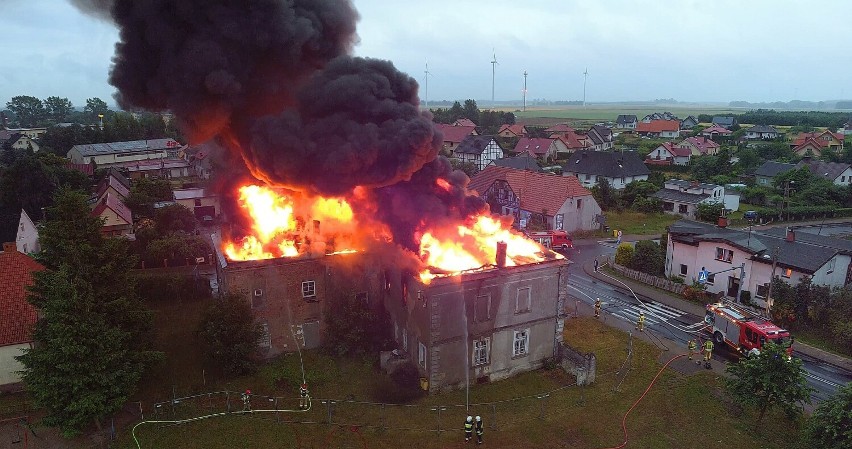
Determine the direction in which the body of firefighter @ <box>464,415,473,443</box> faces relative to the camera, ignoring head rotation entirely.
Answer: away from the camera

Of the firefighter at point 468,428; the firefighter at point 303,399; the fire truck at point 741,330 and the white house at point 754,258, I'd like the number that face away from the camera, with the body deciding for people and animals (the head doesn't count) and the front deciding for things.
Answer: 2

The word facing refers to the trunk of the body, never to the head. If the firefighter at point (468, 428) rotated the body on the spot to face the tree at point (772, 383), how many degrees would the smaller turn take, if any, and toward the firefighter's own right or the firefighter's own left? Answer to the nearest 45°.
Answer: approximately 90° to the firefighter's own right

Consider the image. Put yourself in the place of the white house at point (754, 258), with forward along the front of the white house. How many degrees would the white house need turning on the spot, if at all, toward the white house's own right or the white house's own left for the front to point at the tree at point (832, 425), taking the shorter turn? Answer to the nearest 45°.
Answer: approximately 45° to the white house's own left

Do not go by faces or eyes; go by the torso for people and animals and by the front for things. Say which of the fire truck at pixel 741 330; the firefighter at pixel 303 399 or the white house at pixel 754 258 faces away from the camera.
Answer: the firefighter

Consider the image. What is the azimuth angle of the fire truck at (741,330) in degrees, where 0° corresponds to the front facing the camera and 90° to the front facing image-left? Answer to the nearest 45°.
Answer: approximately 315°

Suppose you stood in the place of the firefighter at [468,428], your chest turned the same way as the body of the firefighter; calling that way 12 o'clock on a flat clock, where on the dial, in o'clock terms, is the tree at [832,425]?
The tree is roughly at 3 o'clock from the firefighter.

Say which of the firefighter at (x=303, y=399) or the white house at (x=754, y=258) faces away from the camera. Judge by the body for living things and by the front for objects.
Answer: the firefighter

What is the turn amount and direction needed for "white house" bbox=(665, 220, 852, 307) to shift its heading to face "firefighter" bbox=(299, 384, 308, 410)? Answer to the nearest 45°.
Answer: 0° — it already faces them

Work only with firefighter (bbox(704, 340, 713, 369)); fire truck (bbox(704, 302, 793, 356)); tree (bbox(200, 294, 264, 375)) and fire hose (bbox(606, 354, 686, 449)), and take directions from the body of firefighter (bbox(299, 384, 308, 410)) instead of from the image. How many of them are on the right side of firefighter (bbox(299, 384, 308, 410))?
3

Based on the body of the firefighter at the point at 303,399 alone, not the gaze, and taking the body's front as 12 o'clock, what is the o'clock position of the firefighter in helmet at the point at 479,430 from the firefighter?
The firefighter in helmet is roughly at 4 o'clock from the firefighter.

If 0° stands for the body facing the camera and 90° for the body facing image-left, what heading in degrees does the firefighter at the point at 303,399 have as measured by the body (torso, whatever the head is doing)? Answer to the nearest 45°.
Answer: approximately 180°

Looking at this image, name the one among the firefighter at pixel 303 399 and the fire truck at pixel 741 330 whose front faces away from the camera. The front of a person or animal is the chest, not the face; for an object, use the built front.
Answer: the firefighter
